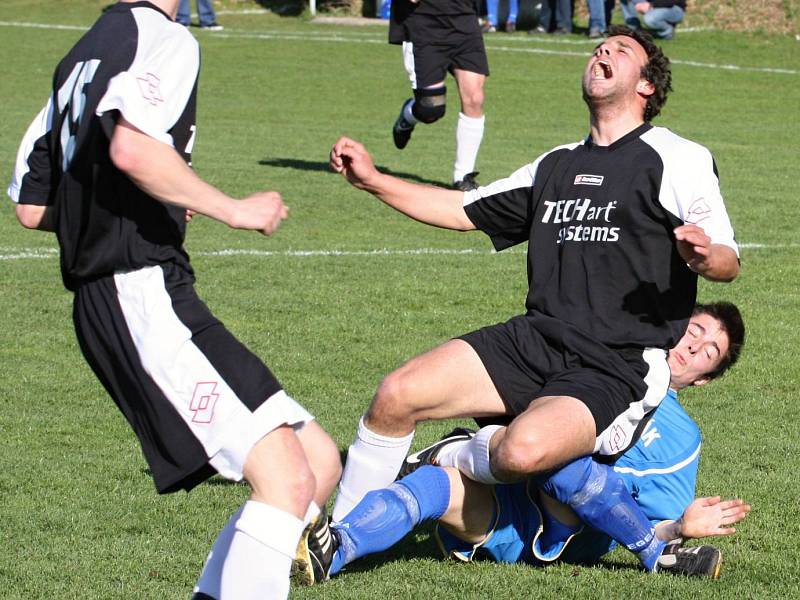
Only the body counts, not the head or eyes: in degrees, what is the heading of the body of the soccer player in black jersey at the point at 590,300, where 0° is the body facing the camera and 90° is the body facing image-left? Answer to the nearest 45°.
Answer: approximately 45°

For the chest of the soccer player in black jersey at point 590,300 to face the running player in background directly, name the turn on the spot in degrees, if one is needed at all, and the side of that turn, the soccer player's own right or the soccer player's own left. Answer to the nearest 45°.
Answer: approximately 135° to the soccer player's own right

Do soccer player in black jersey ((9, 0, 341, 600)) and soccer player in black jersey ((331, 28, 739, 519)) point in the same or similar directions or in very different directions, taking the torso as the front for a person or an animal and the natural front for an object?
very different directions

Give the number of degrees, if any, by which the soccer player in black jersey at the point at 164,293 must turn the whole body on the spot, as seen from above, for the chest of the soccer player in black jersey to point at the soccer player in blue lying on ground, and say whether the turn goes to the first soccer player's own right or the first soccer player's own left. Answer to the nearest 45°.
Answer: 0° — they already face them

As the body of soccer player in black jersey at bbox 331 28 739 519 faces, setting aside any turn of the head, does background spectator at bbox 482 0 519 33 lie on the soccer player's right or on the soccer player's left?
on the soccer player's right

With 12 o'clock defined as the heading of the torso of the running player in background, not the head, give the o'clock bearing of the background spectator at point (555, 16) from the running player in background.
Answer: The background spectator is roughly at 8 o'clock from the running player in background.

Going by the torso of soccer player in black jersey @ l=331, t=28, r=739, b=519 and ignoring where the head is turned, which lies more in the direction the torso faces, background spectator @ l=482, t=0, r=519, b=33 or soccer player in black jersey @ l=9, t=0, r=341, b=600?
the soccer player in black jersey
